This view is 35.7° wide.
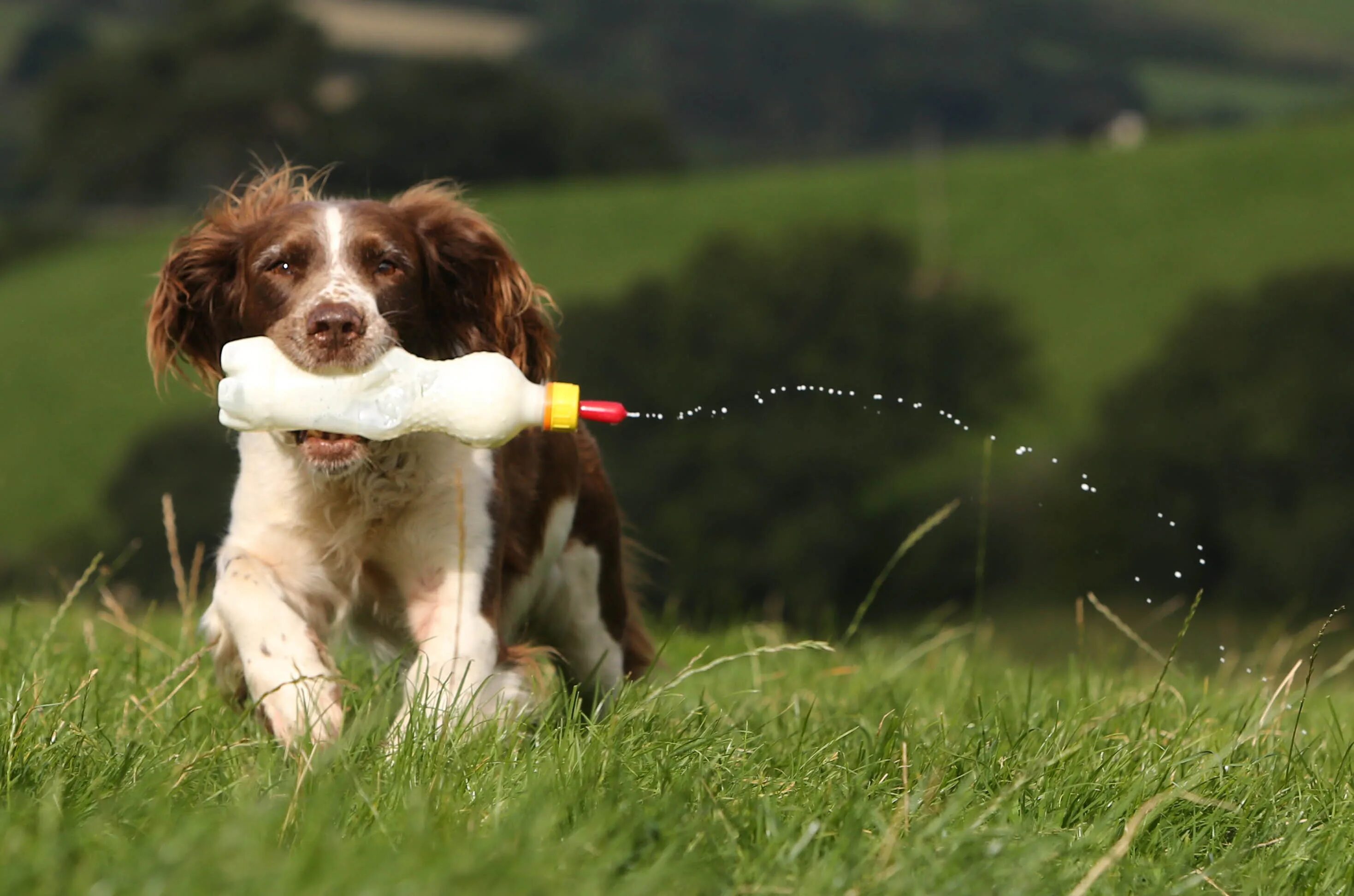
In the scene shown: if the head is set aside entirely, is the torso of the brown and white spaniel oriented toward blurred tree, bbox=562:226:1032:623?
no

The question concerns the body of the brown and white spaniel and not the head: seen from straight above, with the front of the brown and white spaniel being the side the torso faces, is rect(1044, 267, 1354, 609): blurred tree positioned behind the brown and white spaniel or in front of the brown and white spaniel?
behind

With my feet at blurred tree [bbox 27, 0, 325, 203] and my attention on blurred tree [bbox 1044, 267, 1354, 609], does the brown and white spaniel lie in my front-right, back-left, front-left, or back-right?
front-right

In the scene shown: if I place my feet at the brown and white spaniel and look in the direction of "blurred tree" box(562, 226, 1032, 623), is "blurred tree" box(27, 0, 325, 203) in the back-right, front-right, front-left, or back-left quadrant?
front-left

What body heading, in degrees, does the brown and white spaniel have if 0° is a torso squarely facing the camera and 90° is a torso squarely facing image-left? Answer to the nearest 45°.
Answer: approximately 45°

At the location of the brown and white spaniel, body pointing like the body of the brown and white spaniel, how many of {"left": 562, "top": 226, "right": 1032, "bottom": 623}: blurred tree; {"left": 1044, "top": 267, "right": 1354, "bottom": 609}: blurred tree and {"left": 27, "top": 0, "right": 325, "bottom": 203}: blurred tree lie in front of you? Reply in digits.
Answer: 0

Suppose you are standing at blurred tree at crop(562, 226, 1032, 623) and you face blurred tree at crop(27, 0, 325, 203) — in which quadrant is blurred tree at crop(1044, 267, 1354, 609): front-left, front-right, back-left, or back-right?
back-right

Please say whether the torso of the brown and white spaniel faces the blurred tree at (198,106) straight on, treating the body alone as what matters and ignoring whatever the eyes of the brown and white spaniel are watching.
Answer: no
